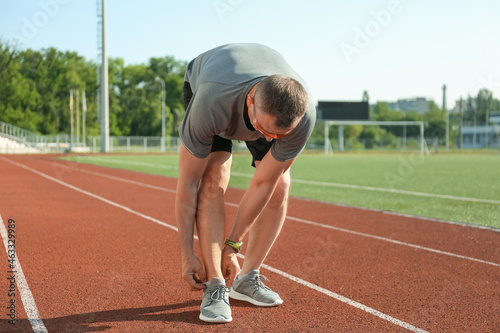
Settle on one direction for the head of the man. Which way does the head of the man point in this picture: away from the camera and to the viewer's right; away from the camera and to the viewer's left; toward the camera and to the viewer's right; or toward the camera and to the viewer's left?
toward the camera and to the viewer's right

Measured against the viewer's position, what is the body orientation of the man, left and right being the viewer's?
facing the viewer and to the right of the viewer
